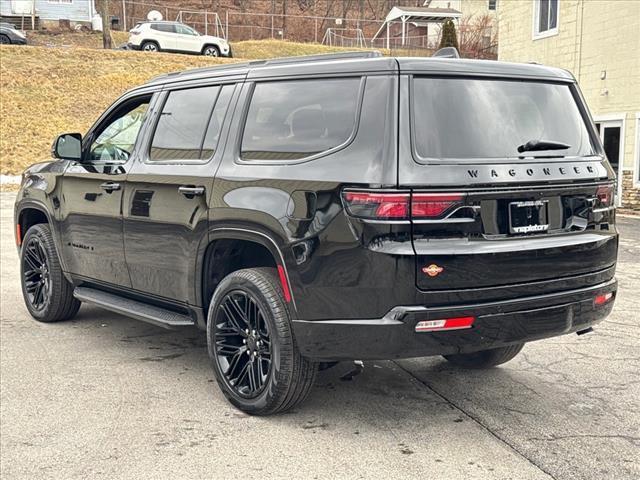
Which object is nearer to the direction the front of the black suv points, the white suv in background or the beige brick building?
the white suv in background

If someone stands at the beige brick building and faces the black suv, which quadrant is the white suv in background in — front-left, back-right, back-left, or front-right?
back-right

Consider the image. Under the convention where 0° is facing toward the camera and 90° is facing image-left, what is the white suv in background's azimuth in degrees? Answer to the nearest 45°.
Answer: approximately 270°

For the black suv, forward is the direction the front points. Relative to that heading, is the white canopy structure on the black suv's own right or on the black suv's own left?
on the black suv's own right

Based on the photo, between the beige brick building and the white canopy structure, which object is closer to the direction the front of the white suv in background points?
the white canopy structure

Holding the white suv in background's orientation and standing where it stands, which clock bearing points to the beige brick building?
The beige brick building is roughly at 2 o'clock from the white suv in background.

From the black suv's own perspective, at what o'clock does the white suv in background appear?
The white suv in background is roughly at 1 o'clock from the black suv.

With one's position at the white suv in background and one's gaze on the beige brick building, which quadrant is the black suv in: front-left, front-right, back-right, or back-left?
front-right

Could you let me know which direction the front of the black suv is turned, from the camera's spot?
facing away from the viewer and to the left of the viewer

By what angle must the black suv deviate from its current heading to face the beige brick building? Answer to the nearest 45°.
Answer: approximately 90° to its right

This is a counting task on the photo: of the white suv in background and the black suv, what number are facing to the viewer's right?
1

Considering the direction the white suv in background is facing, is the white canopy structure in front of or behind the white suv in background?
in front

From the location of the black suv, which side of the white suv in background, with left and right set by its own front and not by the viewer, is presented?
right
